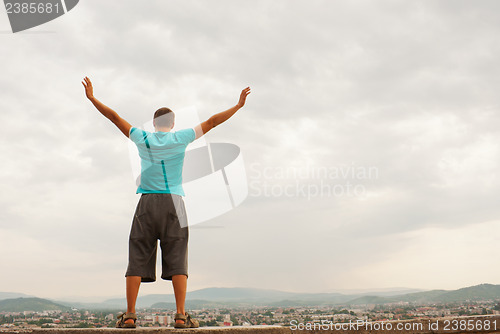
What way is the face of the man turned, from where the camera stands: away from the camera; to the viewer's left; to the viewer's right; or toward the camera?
away from the camera

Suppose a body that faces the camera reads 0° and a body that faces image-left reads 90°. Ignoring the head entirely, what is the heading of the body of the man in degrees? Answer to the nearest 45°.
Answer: approximately 180°
